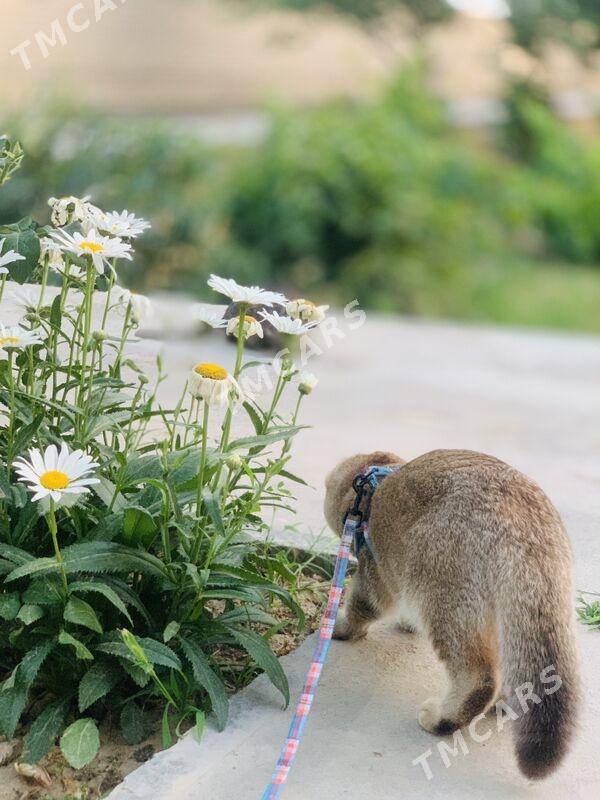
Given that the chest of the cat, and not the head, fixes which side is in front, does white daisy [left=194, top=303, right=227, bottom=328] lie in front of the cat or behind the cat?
in front

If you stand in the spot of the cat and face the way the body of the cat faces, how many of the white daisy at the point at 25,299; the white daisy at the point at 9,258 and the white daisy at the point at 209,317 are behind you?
0

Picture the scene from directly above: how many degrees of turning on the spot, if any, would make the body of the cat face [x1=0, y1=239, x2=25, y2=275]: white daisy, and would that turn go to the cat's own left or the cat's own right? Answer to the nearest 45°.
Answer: approximately 45° to the cat's own left

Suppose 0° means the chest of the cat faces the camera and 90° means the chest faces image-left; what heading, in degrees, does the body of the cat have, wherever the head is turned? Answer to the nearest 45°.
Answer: approximately 135°

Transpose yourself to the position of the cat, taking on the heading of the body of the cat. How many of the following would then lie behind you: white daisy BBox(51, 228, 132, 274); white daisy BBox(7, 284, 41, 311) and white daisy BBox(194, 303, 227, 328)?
0

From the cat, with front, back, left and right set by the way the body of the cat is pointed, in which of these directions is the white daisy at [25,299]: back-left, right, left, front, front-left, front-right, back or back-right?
front-left

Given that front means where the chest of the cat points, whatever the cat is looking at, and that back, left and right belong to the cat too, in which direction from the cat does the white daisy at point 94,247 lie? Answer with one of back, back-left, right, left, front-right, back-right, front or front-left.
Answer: front-left

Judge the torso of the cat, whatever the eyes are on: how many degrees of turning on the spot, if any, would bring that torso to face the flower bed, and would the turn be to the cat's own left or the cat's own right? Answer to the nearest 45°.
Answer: approximately 45° to the cat's own left

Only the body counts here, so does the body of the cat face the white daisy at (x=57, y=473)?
no

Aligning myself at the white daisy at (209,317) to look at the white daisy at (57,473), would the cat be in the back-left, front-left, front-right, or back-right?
back-left
